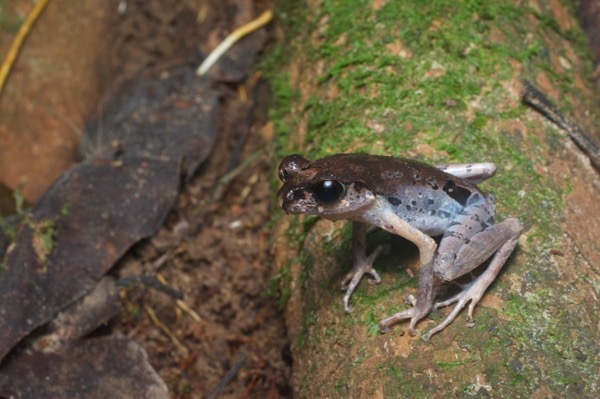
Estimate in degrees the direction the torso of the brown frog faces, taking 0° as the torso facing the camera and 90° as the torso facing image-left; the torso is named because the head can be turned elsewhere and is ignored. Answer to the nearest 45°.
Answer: approximately 45°

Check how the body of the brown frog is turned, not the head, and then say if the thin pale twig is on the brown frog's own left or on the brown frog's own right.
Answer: on the brown frog's own right

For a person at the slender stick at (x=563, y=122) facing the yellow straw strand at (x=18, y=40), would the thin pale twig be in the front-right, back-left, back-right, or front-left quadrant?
front-right

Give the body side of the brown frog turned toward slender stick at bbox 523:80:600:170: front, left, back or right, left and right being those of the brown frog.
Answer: back

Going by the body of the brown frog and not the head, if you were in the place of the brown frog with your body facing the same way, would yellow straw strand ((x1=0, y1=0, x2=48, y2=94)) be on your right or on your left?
on your right

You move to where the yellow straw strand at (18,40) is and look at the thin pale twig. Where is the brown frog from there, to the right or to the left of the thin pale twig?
right

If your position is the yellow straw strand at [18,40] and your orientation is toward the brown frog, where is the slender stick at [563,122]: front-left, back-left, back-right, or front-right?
front-left
